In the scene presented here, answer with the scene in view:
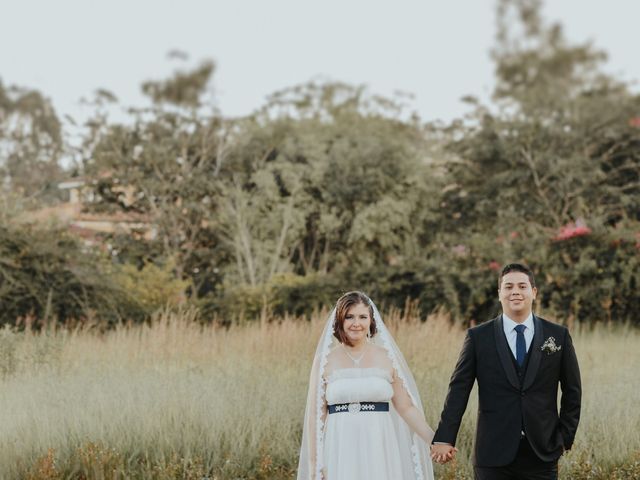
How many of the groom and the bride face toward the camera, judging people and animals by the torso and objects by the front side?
2

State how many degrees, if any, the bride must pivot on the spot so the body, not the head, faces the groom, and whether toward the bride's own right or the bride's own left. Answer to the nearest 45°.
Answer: approximately 45° to the bride's own left

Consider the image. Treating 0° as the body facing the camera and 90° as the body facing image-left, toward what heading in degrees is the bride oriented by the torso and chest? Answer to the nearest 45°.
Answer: approximately 0°

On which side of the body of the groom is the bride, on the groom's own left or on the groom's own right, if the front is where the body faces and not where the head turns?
on the groom's own right

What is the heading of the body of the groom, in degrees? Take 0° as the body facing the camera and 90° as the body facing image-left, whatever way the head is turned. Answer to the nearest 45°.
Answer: approximately 0°
